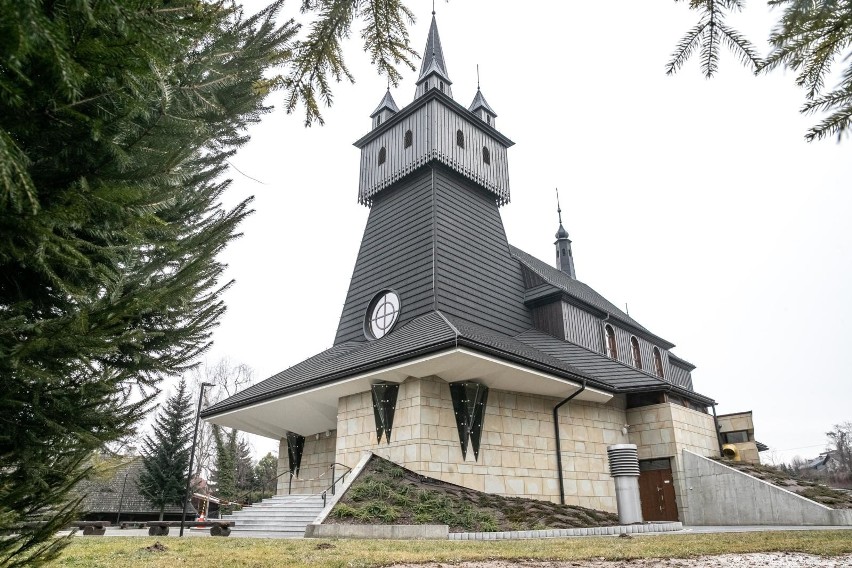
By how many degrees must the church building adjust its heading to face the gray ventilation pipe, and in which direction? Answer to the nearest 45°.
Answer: approximately 90° to its left

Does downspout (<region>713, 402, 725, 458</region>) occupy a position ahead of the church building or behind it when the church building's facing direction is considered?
behind

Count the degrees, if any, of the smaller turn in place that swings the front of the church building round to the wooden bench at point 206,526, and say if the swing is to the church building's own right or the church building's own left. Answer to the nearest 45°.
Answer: approximately 45° to the church building's own right

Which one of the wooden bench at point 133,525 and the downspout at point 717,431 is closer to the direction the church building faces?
the wooden bench

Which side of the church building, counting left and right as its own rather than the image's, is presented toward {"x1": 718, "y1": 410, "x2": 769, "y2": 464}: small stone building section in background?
back

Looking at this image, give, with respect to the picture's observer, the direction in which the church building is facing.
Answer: facing the viewer and to the left of the viewer

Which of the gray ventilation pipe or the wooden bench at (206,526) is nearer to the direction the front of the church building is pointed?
the wooden bench

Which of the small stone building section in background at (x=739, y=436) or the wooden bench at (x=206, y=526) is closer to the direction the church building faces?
the wooden bench

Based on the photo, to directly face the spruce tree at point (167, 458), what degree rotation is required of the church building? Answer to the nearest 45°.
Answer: approximately 90° to its right

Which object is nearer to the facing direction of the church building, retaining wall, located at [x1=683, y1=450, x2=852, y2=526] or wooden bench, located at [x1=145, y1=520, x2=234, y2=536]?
the wooden bench

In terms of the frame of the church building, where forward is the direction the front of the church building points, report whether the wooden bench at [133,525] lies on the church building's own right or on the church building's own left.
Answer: on the church building's own right
